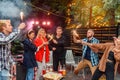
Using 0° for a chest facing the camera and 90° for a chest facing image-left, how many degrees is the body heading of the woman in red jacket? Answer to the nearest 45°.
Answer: approximately 315°

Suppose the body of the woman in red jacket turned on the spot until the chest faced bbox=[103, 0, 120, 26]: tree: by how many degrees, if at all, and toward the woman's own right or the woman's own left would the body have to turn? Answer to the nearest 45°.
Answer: approximately 90° to the woman's own left

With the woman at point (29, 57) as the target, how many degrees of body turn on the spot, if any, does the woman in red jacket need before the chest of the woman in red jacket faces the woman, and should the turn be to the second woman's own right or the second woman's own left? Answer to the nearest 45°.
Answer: approximately 90° to the second woman's own right

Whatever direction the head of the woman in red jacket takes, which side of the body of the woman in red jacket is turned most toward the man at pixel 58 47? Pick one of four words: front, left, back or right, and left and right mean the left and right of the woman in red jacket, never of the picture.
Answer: left

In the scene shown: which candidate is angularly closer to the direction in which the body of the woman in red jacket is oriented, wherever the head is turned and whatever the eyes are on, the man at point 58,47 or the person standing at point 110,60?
the person standing
